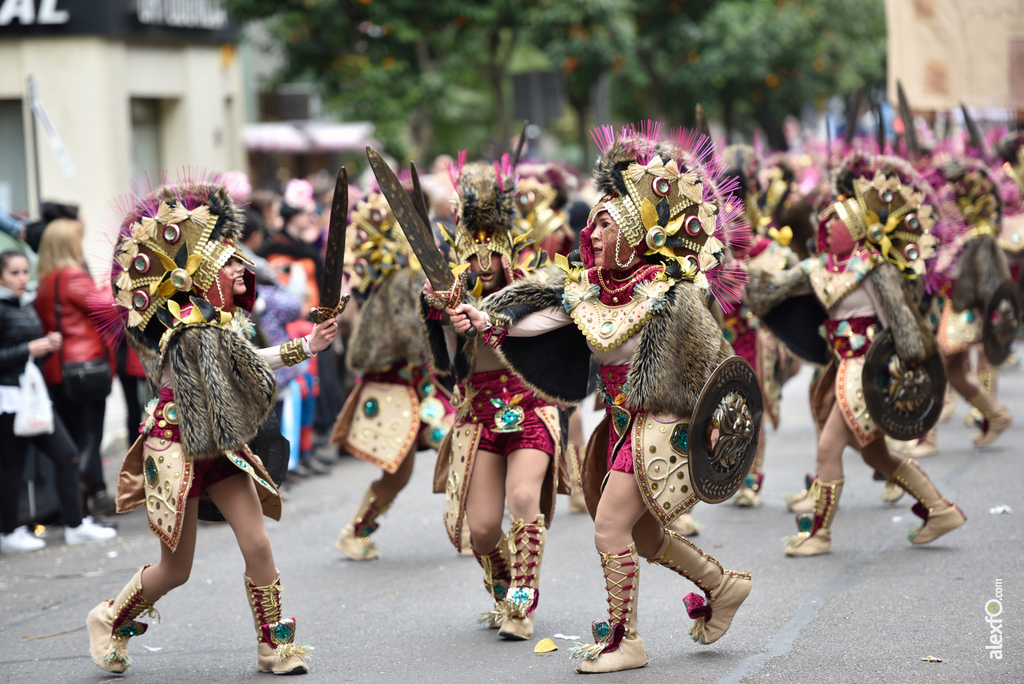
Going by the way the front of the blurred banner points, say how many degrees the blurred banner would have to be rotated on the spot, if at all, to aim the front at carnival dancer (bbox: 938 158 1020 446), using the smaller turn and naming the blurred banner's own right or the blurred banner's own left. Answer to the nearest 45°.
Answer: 0° — it already faces them

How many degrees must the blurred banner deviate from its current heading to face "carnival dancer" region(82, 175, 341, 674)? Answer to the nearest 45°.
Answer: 0° — it already faces them

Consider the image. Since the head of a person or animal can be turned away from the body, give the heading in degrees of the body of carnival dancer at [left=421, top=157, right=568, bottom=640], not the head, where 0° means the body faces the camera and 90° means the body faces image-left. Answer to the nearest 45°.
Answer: approximately 0°

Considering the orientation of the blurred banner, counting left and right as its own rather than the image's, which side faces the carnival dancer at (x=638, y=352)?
front

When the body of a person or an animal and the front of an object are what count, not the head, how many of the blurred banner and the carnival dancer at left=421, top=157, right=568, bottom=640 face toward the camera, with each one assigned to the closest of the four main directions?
2

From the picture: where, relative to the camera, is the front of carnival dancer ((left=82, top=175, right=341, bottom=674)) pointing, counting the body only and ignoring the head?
to the viewer's right

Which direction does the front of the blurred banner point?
toward the camera

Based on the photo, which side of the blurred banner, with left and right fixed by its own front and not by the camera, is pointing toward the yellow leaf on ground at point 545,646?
front

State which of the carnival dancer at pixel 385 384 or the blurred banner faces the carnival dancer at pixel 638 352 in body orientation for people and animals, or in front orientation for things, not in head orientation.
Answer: the blurred banner

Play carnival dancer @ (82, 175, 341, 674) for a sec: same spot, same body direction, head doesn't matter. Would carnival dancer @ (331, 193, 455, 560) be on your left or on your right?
on your left
